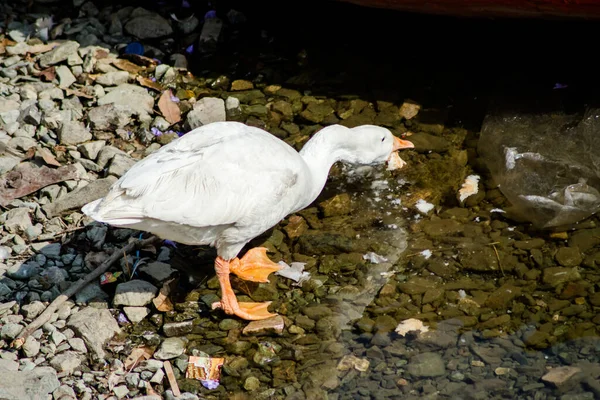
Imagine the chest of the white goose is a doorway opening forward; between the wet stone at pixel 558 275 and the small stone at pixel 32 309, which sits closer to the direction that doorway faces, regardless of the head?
the wet stone

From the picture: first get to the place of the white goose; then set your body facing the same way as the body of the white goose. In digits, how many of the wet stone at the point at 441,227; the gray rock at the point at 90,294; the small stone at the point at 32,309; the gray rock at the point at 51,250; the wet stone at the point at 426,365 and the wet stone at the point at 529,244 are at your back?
3

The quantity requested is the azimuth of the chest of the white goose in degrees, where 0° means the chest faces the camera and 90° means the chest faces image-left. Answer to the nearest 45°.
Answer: approximately 270°

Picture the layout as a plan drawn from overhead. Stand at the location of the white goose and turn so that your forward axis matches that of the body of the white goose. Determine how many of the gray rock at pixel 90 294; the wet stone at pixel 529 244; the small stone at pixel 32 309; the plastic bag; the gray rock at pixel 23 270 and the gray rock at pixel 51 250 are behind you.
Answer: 4

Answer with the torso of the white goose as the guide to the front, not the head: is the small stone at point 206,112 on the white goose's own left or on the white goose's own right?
on the white goose's own left

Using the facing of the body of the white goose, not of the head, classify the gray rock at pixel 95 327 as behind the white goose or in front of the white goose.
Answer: behind

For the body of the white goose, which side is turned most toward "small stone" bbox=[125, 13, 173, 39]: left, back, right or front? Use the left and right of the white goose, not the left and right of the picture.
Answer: left

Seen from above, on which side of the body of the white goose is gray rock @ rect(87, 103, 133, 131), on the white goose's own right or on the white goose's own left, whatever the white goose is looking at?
on the white goose's own left

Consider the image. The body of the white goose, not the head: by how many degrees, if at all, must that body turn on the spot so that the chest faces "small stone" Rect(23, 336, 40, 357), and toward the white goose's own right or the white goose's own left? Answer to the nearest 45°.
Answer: approximately 135° to the white goose's own right

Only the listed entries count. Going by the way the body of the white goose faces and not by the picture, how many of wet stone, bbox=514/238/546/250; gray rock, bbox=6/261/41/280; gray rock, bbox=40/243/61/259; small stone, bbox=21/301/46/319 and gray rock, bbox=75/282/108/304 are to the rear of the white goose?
4

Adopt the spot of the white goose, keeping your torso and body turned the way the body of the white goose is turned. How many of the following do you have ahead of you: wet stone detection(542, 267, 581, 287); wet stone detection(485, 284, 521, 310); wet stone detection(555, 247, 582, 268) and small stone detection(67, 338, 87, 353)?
3

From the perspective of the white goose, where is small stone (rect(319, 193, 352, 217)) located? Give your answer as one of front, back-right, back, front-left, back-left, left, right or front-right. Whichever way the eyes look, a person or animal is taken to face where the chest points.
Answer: front-left

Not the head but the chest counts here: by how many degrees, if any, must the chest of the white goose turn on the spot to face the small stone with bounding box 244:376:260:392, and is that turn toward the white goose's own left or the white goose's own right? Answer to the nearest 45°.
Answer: approximately 90° to the white goose's own right

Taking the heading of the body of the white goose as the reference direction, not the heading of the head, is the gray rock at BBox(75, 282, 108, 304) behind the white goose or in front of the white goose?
behind

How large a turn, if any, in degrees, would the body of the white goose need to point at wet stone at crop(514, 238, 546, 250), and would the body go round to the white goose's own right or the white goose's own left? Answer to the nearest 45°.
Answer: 0° — it already faces it

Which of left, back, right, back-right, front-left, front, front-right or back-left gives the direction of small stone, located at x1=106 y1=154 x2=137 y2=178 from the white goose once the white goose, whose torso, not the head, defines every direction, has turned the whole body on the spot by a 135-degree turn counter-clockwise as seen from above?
front

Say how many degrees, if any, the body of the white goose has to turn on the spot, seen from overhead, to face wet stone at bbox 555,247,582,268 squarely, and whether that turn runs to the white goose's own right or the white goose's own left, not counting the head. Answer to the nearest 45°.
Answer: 0° — it already faces it
